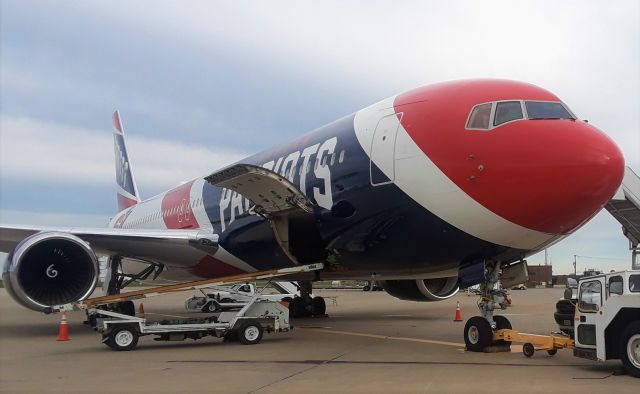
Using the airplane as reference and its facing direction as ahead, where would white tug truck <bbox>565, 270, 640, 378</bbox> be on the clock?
The white tug truck is roughly at 12 o'clock from the airplane.

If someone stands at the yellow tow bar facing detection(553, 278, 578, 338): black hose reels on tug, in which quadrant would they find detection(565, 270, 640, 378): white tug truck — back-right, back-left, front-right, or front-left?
back-right

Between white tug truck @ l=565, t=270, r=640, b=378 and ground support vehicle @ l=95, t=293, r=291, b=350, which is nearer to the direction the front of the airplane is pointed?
the white tug truck

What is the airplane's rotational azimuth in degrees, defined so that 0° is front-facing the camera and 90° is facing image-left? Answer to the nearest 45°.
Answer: approximately 315°
